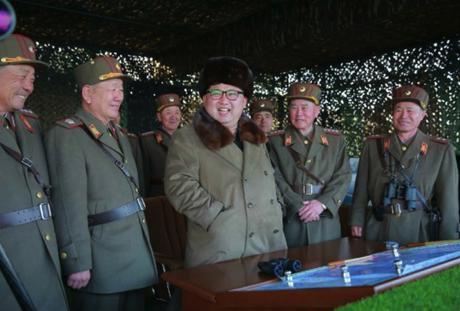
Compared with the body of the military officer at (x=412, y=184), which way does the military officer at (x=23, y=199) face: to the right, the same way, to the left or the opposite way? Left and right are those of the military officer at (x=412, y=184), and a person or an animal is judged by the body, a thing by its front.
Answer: to the left

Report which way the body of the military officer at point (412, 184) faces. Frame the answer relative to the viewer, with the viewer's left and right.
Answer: facing the viewer

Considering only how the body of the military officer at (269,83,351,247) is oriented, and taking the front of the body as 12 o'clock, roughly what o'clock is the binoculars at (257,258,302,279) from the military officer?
The binoculars is roughly at 12 o'clock from the military officer.

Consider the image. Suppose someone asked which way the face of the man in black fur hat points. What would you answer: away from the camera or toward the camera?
toward the camera

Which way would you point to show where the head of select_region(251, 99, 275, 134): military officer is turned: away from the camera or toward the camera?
toward the camera

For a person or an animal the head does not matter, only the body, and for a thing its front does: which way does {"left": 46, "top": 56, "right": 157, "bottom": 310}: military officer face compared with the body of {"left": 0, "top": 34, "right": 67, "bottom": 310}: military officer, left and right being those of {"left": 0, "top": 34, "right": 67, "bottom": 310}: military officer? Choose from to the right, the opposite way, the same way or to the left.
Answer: the same way

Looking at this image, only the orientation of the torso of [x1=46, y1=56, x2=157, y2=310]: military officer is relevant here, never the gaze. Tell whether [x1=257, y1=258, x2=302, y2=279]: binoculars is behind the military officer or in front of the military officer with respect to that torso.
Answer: in front

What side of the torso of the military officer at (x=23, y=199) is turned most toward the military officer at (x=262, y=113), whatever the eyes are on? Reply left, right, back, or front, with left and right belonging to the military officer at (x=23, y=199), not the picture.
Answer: left

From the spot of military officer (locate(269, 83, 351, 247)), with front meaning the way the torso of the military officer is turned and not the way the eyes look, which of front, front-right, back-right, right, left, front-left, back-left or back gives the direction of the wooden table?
front

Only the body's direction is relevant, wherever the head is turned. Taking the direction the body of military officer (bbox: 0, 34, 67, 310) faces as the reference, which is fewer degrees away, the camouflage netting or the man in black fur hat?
the man in black fur hat

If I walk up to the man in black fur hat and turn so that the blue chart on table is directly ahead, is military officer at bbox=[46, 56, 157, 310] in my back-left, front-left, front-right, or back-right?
back-right

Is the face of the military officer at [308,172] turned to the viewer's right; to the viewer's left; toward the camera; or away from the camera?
toward the camera

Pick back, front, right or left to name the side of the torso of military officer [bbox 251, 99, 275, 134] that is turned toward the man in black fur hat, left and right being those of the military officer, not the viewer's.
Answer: front

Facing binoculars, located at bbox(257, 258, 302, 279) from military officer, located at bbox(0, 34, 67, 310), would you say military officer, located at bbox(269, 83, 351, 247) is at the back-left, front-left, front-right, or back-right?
front-left

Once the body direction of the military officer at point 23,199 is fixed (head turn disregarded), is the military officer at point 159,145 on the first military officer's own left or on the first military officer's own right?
on the first military officer's own left

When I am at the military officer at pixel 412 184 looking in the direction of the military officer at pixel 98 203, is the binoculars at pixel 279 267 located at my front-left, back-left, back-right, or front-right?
front-left

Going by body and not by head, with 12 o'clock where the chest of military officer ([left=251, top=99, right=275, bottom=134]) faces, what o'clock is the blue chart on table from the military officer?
The blue chart on table is roughly at 12 o'clock from the military officer.

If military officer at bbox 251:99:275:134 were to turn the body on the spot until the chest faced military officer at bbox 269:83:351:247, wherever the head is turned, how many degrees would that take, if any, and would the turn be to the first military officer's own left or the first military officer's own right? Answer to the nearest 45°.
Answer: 0° — they already face them

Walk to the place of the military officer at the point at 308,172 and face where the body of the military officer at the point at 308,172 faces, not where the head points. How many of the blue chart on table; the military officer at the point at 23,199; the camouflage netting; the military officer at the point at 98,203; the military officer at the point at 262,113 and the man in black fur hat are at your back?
2
